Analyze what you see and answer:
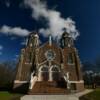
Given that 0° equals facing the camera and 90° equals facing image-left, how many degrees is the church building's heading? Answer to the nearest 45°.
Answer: approximately 0°
